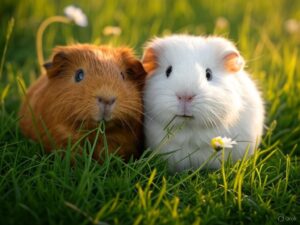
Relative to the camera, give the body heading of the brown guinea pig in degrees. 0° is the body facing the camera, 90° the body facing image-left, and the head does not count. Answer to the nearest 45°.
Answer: approximately 315°

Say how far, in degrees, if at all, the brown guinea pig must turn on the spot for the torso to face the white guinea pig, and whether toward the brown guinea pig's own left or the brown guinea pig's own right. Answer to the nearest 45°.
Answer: approximately 45° to the brown guinea pig's own left
